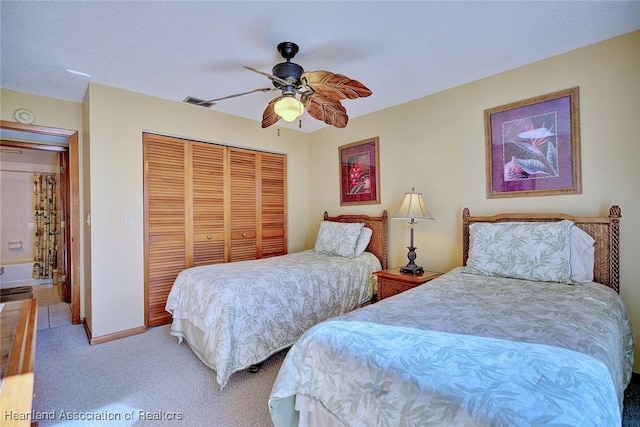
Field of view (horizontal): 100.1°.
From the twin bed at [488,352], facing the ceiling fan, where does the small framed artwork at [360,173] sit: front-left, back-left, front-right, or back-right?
front-right

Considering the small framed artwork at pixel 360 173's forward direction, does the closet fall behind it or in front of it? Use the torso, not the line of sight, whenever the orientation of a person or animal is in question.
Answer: in front

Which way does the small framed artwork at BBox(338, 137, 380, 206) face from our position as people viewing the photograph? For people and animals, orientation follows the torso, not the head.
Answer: facing the viewer and to the left of the viewer

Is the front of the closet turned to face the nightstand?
yes

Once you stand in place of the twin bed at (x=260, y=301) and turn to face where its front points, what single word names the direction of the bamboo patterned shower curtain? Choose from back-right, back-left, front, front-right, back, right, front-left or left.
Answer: right

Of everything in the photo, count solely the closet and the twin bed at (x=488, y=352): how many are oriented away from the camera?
0

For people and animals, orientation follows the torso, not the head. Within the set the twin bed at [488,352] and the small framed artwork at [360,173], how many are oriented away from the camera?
0

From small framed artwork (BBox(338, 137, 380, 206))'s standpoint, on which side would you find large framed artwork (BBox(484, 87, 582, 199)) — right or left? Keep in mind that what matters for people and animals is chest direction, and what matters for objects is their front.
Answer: on its left

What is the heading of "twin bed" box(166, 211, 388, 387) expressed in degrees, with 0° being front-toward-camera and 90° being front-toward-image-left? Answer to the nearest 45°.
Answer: approximately 45°

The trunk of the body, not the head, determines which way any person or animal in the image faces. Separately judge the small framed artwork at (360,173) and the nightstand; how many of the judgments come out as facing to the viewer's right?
0

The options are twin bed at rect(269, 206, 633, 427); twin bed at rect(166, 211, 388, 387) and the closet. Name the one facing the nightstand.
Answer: the closet

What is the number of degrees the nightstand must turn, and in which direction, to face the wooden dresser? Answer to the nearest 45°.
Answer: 0° — it already faces it

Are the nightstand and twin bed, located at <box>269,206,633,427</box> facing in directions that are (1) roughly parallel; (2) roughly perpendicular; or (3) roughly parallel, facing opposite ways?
roughly parallel

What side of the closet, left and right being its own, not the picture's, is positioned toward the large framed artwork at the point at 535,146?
front

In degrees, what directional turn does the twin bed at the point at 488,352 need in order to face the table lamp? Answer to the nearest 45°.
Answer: approximately 135° to its right

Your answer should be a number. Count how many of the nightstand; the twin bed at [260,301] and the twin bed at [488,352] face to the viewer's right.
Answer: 0

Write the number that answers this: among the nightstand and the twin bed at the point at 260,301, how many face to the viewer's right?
0
